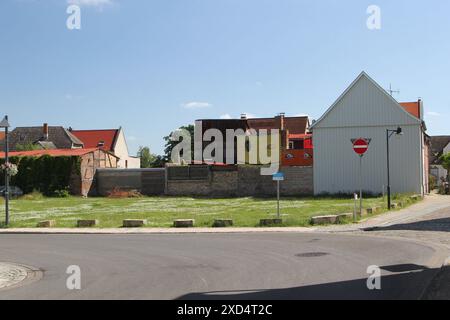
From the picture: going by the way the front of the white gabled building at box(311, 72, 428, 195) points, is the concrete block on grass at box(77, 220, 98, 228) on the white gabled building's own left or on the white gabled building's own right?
on the white gabled building's own right

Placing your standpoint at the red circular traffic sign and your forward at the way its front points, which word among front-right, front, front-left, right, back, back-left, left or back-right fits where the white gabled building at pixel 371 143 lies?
back

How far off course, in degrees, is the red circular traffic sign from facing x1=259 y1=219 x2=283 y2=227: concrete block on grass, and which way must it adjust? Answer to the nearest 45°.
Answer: approximately 45° to its right

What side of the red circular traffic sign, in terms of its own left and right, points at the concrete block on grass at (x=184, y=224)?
right

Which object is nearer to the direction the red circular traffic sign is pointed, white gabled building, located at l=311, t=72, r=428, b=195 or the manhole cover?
the manhole cover

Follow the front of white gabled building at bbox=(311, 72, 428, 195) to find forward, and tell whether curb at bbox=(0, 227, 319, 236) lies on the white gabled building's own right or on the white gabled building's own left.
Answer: on the white gabled building's own right

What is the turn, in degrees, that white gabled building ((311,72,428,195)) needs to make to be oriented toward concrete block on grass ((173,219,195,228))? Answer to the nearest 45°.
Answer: approximately 90° to its right

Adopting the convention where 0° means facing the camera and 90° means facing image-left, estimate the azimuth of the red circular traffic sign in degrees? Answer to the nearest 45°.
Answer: approximately 0°

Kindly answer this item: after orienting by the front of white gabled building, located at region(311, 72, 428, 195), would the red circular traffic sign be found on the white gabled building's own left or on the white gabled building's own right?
on the white gabled building's own right
